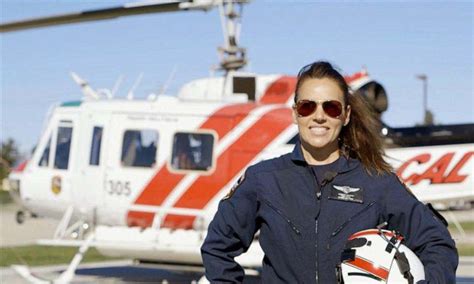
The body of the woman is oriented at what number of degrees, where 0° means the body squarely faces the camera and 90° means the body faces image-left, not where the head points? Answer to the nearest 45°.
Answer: approximately 0°

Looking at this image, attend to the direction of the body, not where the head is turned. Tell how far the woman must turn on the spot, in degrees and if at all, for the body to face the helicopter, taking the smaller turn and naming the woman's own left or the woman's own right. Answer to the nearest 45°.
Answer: approximately 180°

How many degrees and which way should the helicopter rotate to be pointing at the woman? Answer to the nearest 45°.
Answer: approximately 90° to its left

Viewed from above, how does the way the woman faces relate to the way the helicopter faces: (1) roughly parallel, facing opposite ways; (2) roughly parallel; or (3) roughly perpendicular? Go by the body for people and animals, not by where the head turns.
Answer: roughly perpendicular

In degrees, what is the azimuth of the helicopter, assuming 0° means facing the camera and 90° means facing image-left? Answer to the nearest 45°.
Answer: approximately 90°

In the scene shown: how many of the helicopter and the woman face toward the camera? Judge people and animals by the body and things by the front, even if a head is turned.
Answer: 1
